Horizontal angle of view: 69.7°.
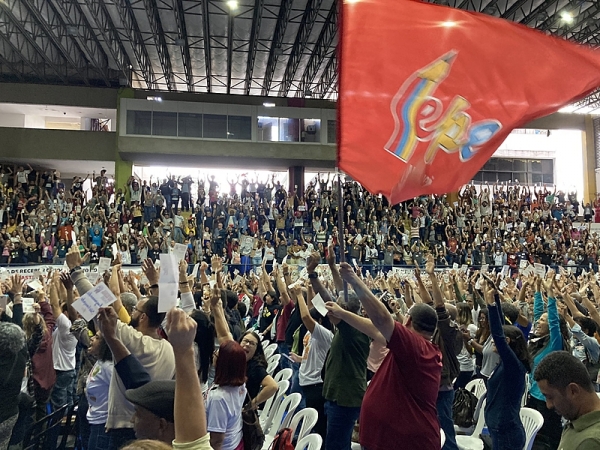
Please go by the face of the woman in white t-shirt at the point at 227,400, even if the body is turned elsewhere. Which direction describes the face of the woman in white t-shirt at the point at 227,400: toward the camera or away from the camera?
away from the camera

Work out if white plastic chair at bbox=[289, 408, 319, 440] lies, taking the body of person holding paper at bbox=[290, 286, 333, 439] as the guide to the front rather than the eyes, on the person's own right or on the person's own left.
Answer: on the person's own left

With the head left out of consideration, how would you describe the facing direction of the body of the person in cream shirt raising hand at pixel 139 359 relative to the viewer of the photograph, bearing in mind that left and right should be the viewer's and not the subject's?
facing away from the viewer and to the left of the viewer

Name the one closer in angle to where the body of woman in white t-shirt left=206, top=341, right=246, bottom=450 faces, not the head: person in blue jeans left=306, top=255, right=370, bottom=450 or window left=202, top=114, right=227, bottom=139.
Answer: the window

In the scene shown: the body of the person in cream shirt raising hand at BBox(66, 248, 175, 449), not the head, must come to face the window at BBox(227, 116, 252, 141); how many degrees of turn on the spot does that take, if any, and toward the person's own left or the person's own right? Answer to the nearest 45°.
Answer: approximately 45° to the person's own right

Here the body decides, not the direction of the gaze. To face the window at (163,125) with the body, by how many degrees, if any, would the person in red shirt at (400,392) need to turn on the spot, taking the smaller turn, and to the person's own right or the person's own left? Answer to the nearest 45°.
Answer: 0° — they already face it

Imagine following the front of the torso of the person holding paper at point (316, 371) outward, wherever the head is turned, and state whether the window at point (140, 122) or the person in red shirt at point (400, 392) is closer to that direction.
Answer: the window

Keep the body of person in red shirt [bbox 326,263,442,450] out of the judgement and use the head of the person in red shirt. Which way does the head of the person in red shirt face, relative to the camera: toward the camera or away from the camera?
away from the camera
